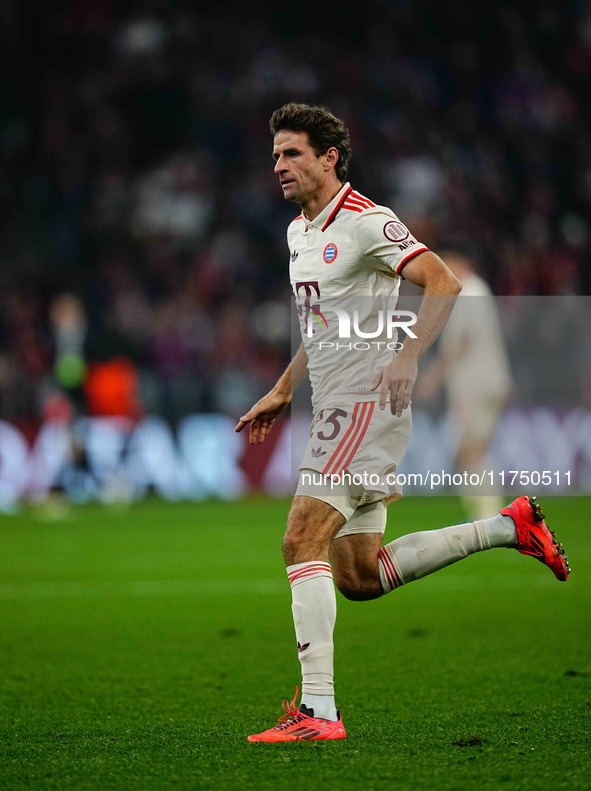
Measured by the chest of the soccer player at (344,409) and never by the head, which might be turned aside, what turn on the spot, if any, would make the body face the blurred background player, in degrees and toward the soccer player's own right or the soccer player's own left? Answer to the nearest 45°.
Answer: approximately 135° to the soccer player's own right

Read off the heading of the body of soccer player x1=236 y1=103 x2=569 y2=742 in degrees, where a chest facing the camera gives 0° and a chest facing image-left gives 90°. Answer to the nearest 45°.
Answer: approximately 45°
